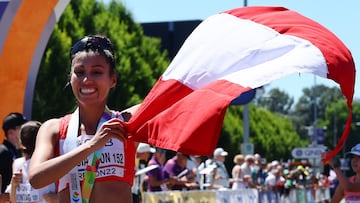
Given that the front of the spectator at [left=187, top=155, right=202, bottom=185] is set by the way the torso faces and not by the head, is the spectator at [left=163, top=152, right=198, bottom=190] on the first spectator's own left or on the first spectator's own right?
on the first spectator's own right

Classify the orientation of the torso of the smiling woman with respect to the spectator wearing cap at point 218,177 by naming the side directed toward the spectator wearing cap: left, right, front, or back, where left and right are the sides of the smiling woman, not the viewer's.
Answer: back

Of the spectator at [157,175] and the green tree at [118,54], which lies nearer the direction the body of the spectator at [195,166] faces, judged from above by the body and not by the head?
the spectator

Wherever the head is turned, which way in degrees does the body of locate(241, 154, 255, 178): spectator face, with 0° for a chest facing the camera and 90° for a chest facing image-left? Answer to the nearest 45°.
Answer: approximately 315°

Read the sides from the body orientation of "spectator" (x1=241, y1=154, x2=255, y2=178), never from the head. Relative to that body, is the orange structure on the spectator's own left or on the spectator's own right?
on the spectator's own right
